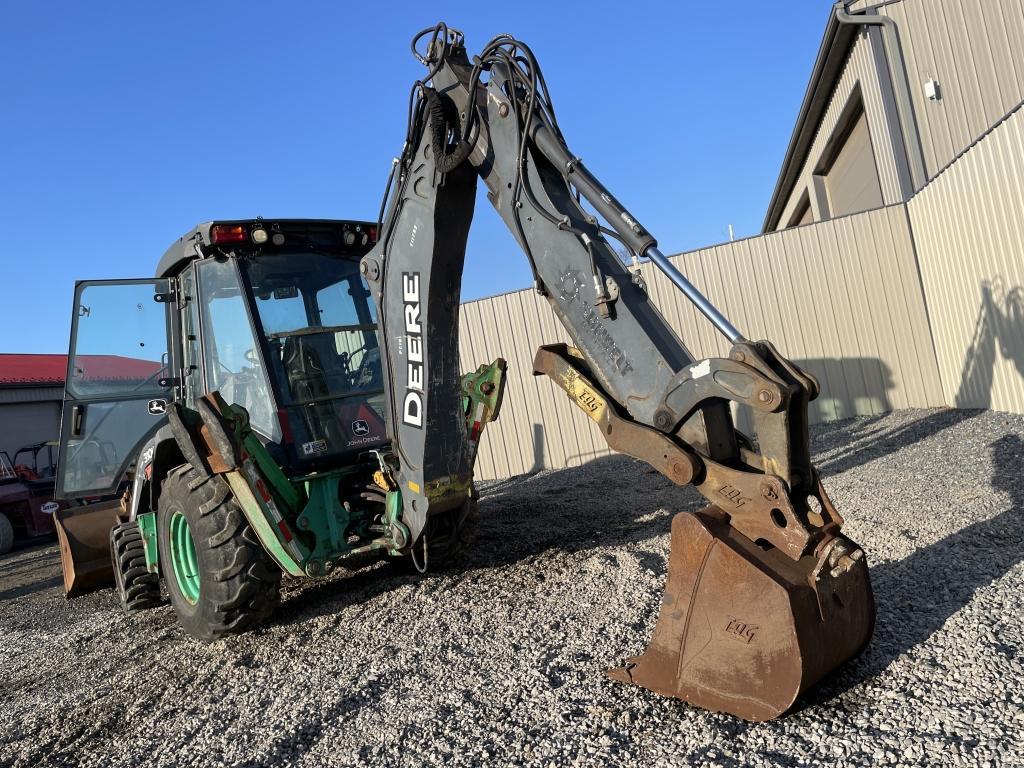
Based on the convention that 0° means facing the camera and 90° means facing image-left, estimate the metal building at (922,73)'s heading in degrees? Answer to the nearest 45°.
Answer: approximately 45°

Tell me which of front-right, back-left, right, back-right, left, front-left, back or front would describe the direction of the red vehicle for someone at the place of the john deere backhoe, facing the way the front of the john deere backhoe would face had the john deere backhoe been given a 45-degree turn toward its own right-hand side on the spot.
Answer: front-left

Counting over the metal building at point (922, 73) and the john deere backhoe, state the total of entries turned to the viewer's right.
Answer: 0

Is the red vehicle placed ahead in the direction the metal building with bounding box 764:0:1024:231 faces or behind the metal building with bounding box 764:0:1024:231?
ahead

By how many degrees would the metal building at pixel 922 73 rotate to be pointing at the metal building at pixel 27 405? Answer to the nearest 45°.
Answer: approximately 45° to its right

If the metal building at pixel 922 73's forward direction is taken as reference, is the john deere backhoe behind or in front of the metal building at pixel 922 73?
in front

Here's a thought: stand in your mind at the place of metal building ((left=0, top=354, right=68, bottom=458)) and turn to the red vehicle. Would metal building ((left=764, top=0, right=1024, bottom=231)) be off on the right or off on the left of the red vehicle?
left

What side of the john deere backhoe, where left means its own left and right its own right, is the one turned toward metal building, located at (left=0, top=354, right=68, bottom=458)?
front

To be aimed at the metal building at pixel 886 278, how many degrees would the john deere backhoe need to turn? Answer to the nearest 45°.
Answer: approximately 90° to its right

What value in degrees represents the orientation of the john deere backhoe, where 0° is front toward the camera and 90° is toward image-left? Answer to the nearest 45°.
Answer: approximately 135°
